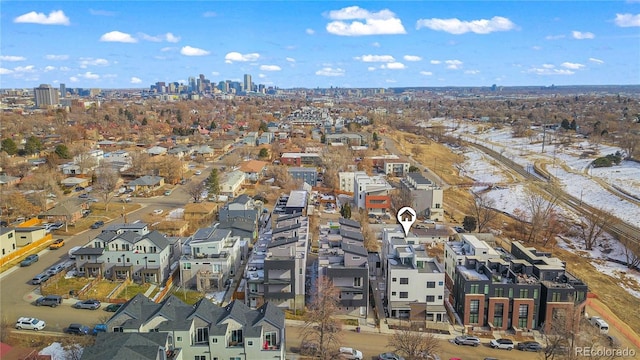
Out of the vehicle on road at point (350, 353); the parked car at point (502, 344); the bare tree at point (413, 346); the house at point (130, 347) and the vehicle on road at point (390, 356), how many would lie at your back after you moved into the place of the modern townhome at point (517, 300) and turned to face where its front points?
0

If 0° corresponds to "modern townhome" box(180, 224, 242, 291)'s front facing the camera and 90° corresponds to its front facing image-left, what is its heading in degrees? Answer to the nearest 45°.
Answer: approximately 0°

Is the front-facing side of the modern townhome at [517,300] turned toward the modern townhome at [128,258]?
no

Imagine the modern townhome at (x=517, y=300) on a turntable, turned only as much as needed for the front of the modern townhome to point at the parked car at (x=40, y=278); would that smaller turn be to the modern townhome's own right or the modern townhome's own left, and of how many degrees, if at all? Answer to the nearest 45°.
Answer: approximately 90° to the modern townhome's own right

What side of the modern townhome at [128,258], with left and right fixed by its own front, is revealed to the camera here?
front

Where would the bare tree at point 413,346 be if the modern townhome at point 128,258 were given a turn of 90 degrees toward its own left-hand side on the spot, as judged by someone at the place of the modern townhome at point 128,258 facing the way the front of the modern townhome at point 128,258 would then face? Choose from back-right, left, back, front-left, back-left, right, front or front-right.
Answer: front-right

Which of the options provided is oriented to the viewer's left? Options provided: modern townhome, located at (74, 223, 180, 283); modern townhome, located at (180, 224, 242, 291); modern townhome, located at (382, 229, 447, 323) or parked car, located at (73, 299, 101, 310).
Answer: the parked car

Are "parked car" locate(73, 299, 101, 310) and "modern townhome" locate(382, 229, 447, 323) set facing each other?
no

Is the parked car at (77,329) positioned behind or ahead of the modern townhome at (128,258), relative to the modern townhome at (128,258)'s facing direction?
ahead

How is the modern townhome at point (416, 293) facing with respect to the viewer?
toward the camera

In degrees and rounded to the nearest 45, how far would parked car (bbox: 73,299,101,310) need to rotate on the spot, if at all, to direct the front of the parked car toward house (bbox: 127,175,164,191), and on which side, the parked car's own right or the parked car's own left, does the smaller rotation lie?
approximately 90° to the parked car's own right

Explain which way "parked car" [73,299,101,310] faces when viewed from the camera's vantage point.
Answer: facing to the left of the viewer

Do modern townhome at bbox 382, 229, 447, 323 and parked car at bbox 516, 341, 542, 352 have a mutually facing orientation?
no

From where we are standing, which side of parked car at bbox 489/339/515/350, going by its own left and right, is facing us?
left

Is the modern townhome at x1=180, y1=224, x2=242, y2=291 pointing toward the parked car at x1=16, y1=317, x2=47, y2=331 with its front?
no

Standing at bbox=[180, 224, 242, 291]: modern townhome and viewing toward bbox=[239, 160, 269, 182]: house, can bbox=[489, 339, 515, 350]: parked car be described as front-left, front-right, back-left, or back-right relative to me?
back-right

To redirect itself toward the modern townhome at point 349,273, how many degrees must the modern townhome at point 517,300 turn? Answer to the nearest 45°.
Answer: approximately 90° to its right

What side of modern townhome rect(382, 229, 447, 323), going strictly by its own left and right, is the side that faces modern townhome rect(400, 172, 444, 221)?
back
